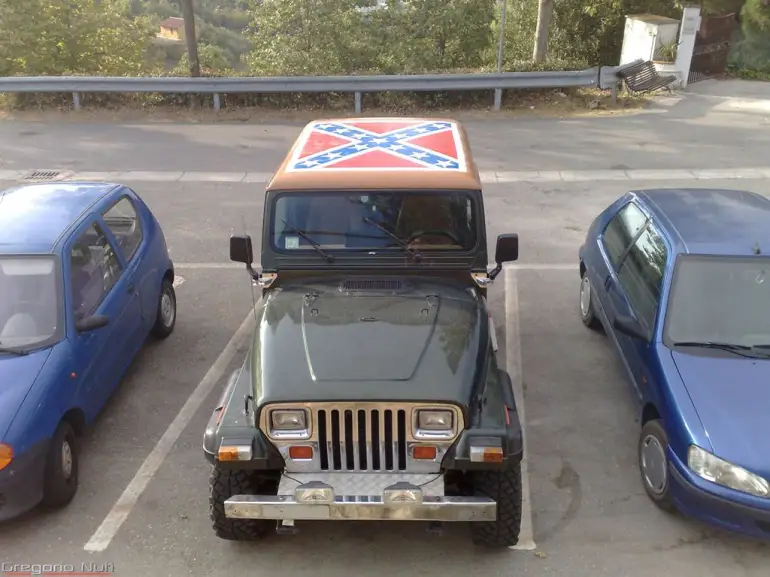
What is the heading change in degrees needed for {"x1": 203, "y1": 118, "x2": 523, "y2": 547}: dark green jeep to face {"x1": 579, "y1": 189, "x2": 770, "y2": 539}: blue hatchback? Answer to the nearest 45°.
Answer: approximately 90° to its left

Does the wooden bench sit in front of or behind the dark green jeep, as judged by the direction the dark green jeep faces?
behind

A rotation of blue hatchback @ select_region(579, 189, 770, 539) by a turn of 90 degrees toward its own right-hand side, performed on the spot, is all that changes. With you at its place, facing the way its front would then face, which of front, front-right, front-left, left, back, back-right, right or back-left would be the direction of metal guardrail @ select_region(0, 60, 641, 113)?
right

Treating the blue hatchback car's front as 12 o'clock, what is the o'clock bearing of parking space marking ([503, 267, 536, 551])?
The parking space marking is roughly at 8 o'clock from the blue hatchback car.

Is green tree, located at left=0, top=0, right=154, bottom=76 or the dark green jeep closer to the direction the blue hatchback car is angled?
the dark green jeep

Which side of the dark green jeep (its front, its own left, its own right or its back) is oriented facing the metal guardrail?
back

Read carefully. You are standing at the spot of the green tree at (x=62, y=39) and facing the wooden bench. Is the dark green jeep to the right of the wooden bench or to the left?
right

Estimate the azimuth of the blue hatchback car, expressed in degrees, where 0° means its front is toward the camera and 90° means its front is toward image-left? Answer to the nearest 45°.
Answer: approximately 45°

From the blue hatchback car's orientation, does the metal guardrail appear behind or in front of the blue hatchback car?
behind

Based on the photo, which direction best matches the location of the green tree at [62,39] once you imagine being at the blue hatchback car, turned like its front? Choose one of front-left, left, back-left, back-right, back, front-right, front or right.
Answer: back-right
